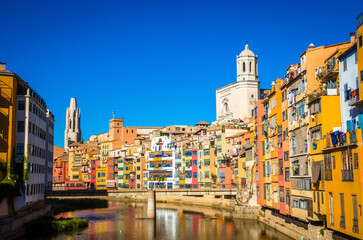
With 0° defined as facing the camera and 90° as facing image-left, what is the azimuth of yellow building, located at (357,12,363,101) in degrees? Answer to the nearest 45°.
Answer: approximately 45°

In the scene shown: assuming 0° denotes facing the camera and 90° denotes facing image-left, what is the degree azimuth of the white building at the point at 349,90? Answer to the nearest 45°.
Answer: approximately 45°

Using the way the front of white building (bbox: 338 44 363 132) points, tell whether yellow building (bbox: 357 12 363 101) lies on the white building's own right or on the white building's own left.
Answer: on the white building's own left

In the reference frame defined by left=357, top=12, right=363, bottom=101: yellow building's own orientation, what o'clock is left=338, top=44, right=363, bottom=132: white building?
The white building is roughly at 4 o'clock from the yellow building.
